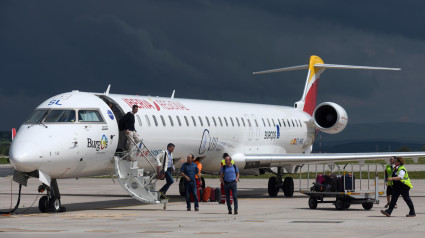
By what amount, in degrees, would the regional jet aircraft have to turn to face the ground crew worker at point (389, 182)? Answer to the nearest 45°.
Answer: approximately 135° to its left

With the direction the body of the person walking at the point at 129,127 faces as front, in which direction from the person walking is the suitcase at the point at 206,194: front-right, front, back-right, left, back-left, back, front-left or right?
left

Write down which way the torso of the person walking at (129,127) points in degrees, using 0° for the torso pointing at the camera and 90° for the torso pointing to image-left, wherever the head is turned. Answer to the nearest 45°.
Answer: approximately 315°

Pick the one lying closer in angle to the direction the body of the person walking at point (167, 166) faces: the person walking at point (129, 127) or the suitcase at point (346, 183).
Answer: the suitcase

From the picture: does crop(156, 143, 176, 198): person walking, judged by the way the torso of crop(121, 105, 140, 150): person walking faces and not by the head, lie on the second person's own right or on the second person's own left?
on the second person's own left

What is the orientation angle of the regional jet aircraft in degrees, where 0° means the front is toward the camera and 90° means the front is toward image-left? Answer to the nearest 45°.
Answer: approximately 45°
